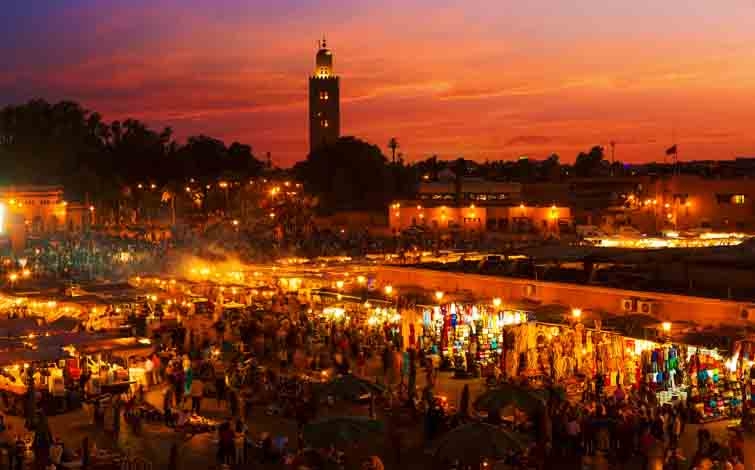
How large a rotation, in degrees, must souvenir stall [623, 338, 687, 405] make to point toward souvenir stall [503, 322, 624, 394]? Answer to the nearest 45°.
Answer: approximately 90° to its right

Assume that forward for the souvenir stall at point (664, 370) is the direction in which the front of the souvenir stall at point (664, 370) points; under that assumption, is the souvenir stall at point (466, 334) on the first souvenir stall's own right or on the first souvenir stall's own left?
on the first souvenir stall's own right

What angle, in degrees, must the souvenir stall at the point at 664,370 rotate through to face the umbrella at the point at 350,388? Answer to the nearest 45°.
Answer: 0° — it already faces it

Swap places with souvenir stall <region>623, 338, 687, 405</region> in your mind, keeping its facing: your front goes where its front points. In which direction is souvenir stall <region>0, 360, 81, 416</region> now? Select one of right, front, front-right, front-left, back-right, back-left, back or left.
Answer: front-right

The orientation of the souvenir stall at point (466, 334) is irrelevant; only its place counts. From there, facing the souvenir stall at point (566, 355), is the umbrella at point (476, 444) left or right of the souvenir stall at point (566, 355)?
right

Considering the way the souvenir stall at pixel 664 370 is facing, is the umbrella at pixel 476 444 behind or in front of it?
in front

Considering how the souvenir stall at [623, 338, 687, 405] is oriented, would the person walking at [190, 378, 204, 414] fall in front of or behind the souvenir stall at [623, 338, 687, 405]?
in front

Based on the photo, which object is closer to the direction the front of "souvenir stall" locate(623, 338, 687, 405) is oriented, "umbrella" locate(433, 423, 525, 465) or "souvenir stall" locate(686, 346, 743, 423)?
the umbrella

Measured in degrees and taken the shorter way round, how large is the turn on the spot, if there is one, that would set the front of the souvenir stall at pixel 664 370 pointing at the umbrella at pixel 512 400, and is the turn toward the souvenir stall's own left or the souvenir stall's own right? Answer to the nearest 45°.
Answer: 0° — it already faces it

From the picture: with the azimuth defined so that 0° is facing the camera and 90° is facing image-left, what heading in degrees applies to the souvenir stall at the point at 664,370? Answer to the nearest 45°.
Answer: approximately 45°
